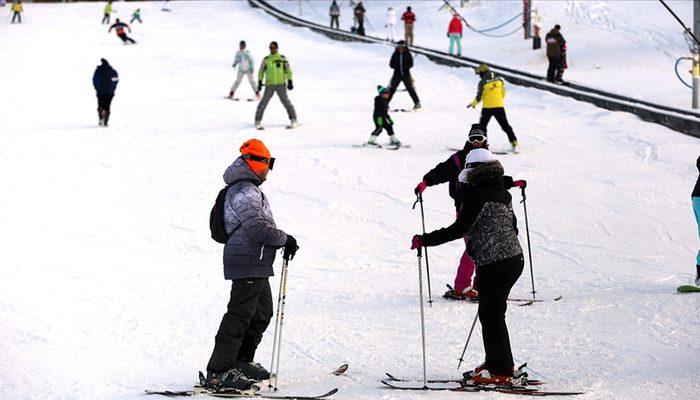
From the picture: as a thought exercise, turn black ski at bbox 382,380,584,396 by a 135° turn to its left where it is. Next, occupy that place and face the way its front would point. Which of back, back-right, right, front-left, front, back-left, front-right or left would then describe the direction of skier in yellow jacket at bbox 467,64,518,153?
back-left

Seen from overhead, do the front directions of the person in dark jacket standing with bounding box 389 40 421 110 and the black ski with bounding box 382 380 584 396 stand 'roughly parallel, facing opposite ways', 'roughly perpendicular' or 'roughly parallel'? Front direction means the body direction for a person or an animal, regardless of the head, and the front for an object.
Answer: roughly perpendicular

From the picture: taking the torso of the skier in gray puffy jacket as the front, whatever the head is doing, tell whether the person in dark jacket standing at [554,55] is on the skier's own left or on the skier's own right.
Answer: on the skier's own left

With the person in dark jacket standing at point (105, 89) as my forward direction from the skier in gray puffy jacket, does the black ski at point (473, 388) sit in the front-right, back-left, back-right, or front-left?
back-right

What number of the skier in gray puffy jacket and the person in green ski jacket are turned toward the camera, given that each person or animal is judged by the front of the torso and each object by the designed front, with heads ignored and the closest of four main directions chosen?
1

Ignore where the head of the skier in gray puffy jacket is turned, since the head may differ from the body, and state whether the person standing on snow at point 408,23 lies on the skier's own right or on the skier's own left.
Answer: on the skier's own left

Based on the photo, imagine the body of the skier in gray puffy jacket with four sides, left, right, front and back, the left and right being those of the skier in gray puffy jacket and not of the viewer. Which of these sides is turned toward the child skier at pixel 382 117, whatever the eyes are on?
left

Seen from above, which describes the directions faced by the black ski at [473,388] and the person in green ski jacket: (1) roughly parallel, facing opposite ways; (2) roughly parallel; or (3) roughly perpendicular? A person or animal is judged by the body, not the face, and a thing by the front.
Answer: roughly perpendicular
